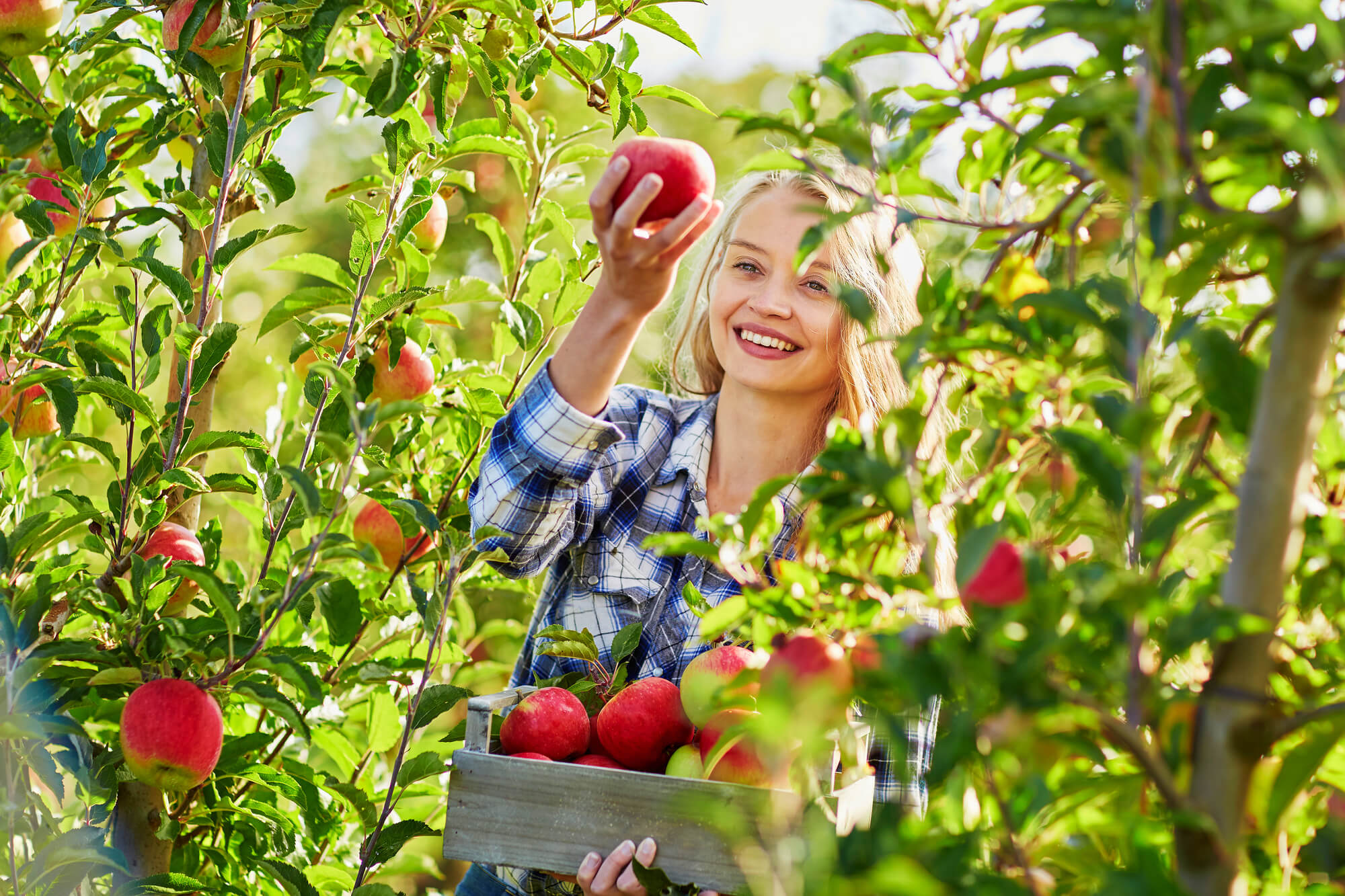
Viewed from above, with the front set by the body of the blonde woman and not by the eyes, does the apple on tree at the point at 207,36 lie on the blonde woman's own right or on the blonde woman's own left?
on the blonde woman's own right

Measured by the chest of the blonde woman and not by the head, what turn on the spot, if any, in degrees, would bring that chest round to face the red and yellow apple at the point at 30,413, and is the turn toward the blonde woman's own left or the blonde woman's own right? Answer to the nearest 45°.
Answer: approximately 90° to the blonde woman's own right

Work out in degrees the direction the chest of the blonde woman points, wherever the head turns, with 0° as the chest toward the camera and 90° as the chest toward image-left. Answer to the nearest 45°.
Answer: approximately 0°
